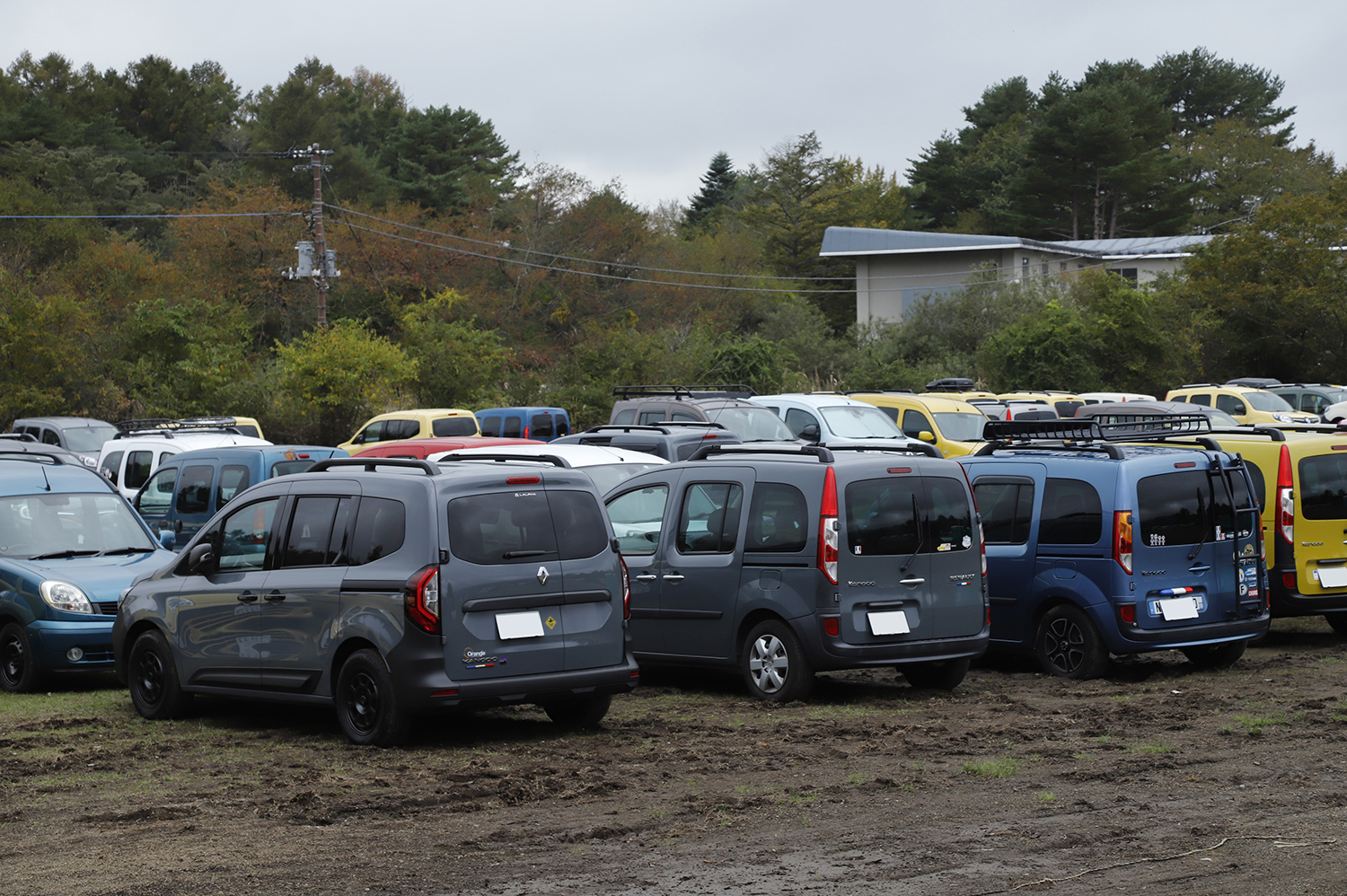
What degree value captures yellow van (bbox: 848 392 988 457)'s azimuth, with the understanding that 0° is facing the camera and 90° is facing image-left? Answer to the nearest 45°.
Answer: approximately 315°

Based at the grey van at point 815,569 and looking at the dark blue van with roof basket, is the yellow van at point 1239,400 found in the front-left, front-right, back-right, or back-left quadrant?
front-left

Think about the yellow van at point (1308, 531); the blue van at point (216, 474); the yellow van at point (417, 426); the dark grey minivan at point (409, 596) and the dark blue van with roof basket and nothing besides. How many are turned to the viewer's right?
0

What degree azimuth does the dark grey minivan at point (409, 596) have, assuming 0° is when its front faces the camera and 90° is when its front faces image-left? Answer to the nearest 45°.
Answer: approximately 135°

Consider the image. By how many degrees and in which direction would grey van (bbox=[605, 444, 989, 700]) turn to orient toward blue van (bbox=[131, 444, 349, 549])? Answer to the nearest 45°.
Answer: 0° — it already faces it

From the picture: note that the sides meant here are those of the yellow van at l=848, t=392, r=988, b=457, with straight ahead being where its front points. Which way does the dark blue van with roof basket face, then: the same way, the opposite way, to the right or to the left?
the opposite way

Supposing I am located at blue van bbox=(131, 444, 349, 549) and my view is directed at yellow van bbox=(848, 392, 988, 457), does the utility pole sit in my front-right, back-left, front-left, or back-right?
front-left

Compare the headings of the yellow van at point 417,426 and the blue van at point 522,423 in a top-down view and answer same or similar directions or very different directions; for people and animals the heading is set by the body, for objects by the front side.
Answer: same or similar directions

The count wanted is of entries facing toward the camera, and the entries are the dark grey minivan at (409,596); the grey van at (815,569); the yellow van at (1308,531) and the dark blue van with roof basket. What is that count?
0

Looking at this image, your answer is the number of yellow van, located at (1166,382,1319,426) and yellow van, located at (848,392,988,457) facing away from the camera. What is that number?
0

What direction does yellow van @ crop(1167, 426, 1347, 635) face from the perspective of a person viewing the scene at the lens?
facing away from the viewer and to the left of the viewer

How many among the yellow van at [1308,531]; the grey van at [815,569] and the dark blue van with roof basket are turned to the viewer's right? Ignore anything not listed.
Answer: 0

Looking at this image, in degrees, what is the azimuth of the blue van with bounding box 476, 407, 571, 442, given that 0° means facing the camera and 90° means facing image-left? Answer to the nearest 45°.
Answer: approximately 135°

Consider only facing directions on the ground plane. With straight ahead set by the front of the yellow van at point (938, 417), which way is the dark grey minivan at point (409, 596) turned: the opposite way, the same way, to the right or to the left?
the opposite way

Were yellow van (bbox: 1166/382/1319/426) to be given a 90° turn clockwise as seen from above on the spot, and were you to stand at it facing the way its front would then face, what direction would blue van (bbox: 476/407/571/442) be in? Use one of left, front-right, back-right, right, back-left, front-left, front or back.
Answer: front

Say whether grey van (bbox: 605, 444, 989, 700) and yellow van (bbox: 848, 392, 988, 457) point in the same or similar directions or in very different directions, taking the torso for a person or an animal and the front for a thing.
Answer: very different directions

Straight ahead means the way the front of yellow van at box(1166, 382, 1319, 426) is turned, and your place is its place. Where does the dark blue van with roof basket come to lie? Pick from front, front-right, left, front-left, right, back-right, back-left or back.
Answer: front-right
